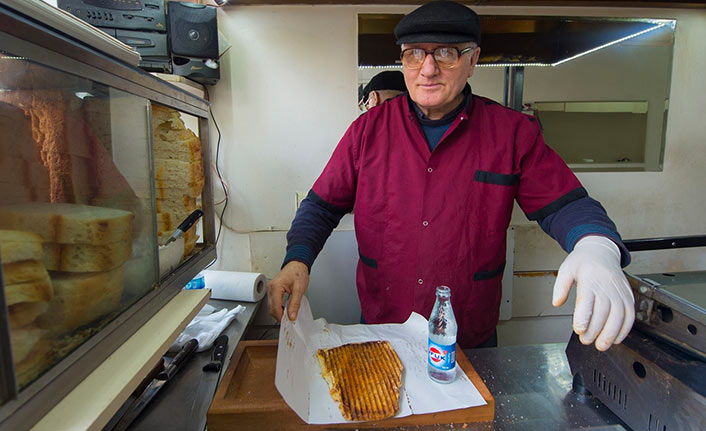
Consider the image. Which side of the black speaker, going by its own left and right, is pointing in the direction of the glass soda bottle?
front

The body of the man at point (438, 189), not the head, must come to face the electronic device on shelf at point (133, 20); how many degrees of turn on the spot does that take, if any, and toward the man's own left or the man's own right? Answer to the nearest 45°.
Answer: approximately 90° to the man's own right

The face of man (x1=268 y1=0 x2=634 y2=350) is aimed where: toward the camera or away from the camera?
toward the camera

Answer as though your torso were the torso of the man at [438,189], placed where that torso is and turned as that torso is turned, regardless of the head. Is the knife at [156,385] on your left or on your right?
on your right

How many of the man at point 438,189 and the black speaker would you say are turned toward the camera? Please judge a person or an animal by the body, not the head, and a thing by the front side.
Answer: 2

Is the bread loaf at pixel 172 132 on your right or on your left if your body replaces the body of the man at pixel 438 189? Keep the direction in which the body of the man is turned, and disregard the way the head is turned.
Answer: on your right

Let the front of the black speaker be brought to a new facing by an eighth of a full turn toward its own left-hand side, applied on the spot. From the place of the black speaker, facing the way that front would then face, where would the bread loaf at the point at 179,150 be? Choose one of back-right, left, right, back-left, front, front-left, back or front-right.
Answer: front-right

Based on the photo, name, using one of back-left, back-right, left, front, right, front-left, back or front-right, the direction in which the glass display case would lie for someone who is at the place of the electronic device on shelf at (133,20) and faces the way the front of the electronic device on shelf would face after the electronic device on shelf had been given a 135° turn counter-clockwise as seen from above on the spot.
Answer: back-right

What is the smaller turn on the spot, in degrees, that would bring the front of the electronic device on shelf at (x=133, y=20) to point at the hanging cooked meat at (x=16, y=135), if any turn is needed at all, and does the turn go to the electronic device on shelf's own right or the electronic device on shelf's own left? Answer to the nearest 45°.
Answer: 0° — it already faces it

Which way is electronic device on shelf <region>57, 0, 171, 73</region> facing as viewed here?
toward the camera

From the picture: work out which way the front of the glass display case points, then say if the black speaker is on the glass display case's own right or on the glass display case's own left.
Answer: on the glass display case's own left

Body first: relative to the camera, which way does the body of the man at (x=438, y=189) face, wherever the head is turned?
toward the camera

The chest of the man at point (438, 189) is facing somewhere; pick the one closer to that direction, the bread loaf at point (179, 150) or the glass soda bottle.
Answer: the glass soda bottle

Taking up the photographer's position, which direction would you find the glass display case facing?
facing the viewer and to the right of the viewer

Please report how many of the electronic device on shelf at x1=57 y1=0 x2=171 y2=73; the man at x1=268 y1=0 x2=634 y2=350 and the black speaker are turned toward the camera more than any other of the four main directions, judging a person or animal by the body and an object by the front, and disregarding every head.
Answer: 3

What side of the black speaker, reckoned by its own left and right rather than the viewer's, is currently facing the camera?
front
